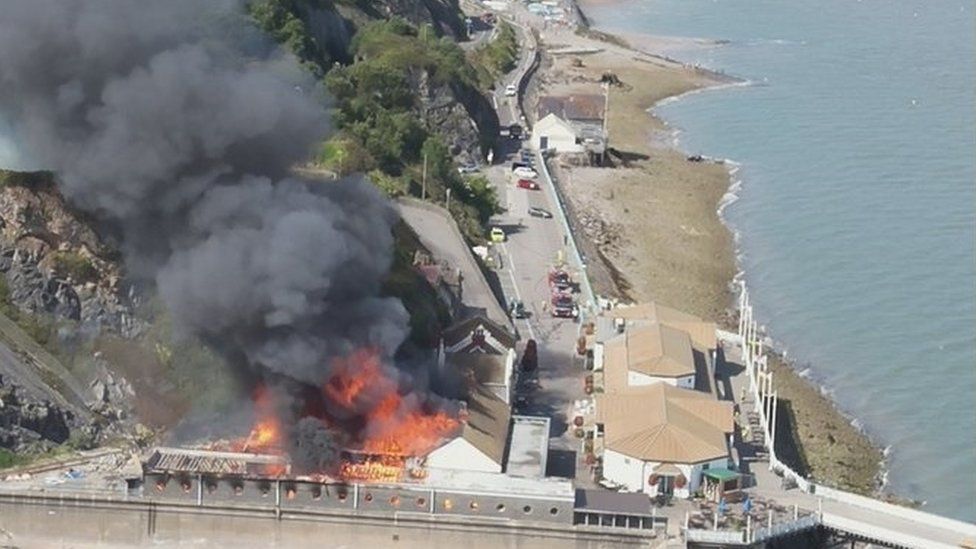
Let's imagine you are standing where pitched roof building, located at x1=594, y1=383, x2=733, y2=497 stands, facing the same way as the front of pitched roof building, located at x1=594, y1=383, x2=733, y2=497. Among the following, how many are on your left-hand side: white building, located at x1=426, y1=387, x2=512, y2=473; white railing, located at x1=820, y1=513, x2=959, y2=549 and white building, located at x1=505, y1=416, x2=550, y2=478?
1

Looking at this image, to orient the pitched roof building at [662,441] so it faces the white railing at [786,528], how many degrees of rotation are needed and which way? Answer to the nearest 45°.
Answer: approximately 90° to its left

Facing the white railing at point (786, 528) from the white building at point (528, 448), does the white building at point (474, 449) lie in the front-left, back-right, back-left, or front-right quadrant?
back-right

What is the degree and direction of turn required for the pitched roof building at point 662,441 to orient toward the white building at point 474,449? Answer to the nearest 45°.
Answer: approximately 90° to its right

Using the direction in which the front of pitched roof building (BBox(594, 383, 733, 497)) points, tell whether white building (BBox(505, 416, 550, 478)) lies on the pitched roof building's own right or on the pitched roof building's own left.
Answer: on the pitched roof building's own right

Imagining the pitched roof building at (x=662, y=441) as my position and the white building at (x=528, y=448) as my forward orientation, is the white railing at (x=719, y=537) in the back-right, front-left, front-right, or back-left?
back-left

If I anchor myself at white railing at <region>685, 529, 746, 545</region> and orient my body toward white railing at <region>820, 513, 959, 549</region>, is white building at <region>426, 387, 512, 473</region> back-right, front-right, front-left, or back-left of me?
back-left

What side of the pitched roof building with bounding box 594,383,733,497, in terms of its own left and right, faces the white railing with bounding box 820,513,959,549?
left

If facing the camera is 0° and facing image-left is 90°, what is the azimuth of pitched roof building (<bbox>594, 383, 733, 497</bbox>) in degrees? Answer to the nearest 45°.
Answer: approximately 0°
